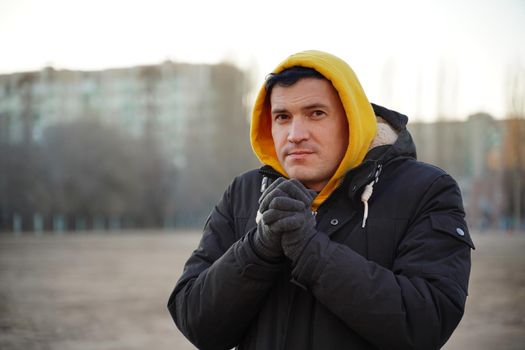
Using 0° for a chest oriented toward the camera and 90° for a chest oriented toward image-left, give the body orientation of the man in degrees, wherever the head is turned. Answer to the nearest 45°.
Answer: approximately 45°
